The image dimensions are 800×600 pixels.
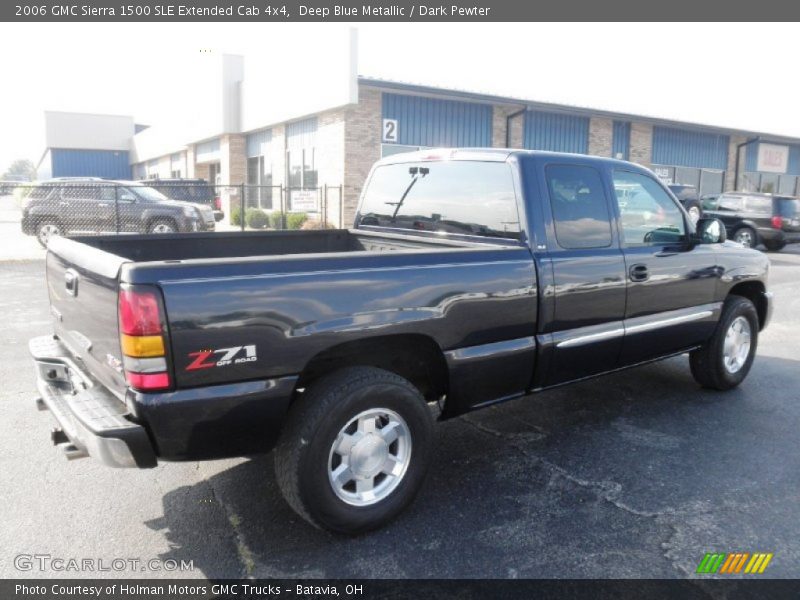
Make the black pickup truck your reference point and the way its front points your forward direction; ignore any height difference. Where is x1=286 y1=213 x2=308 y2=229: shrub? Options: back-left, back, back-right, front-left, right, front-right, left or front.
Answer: front-left

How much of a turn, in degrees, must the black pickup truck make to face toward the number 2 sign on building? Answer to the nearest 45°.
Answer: approximately 45° to its left

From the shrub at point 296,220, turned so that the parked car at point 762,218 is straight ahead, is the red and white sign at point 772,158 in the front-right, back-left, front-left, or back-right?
front-left

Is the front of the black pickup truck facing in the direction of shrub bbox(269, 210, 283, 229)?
no

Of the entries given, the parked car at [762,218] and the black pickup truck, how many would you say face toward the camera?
0

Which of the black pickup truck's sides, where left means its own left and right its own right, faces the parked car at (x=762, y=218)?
front

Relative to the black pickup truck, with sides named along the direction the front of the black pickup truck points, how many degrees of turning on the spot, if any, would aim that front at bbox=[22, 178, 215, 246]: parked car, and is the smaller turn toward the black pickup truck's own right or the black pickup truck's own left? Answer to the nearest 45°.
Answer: approximately 90° to the black pickup truck's own left

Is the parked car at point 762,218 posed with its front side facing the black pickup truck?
no

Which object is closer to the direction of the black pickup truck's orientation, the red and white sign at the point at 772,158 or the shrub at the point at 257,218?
the red and white sign

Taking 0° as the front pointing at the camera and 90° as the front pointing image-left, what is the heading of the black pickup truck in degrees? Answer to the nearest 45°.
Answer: approximately 225°

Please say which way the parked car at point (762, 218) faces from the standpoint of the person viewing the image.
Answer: facing away from the viewer and to the left of the viewer

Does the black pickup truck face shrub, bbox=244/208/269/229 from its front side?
no

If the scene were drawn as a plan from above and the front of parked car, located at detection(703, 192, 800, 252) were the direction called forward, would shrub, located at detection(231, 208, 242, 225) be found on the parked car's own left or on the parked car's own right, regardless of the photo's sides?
on the parked car's own left
